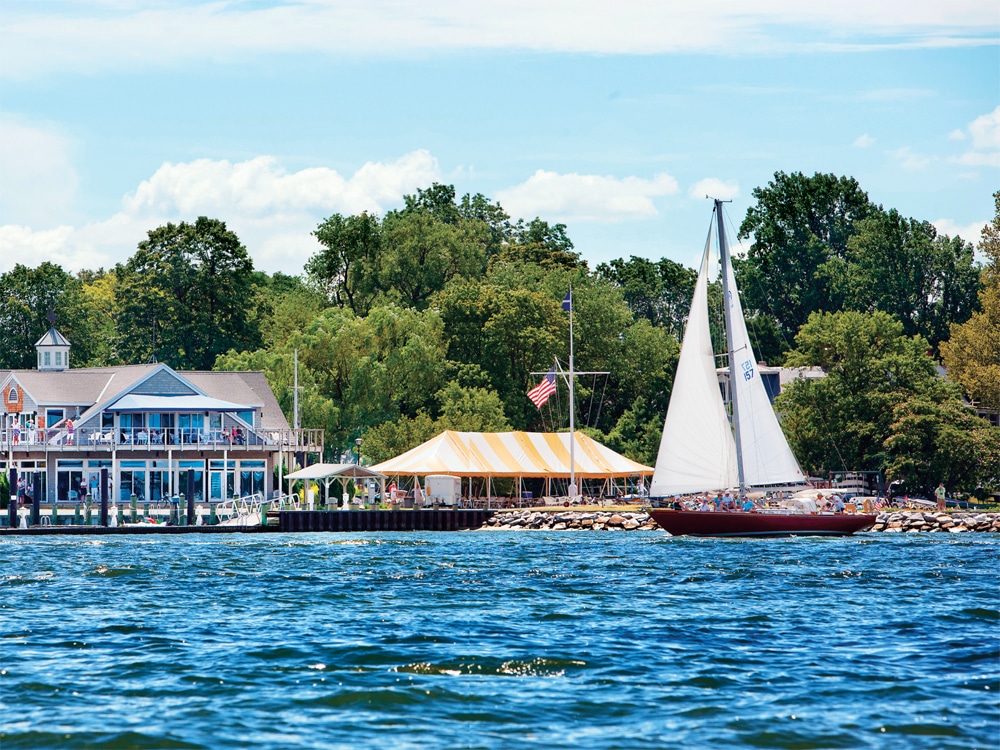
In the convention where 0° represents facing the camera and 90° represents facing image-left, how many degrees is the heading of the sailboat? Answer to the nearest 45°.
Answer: approximately 90°
